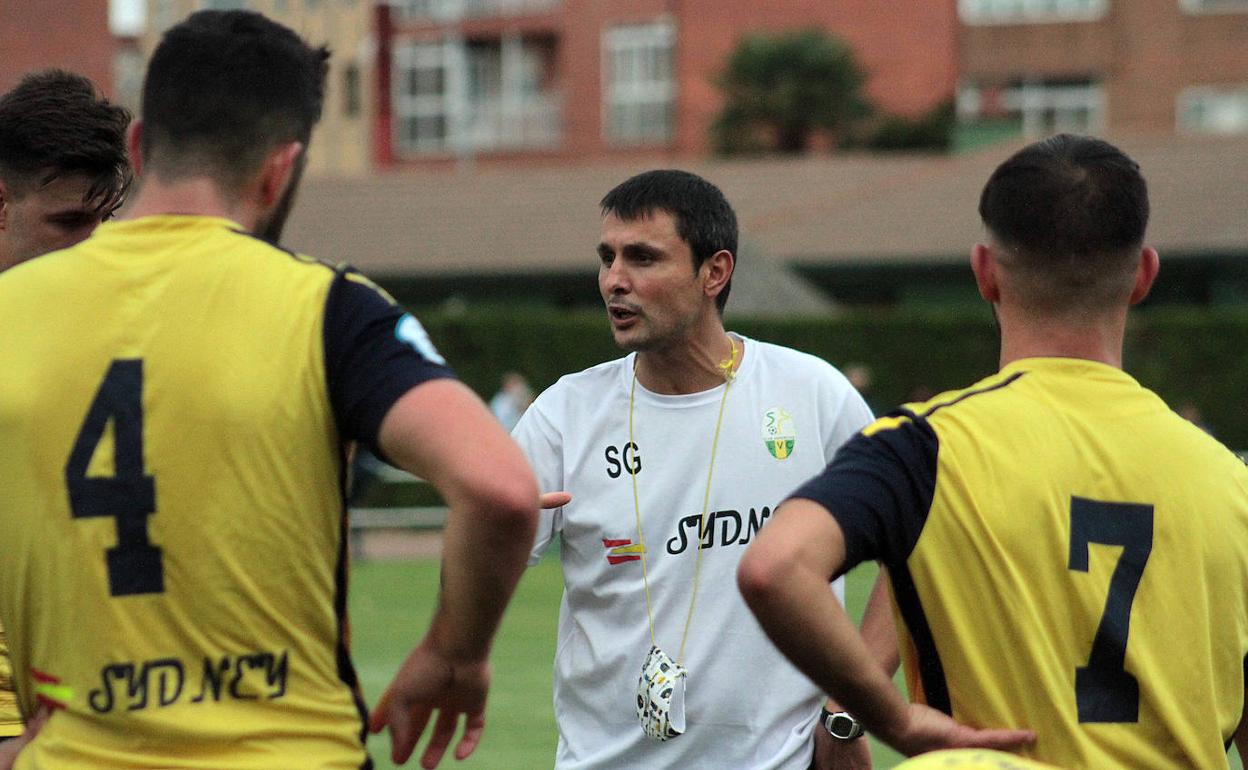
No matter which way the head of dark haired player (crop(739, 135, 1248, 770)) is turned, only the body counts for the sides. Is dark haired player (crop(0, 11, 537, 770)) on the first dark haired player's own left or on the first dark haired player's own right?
on the first dark haired player's own left

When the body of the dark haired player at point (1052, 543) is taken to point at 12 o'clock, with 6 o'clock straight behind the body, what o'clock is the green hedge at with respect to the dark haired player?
The green hedge is roughly at 12 o'clock from the dark haired player.

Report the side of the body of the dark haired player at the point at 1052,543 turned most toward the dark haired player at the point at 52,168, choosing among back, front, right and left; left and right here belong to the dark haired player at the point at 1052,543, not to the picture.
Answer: left

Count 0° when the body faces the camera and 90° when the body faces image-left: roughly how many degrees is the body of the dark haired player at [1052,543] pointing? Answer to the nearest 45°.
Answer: approximately 180°

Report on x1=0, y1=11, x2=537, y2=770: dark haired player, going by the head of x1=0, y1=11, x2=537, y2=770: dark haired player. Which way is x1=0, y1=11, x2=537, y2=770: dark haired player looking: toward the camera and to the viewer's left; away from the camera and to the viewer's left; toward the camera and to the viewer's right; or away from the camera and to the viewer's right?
away from the camera and to the viewer's right

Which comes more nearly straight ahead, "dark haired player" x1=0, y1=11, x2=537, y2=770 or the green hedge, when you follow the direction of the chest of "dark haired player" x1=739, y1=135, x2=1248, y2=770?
the green hedge
